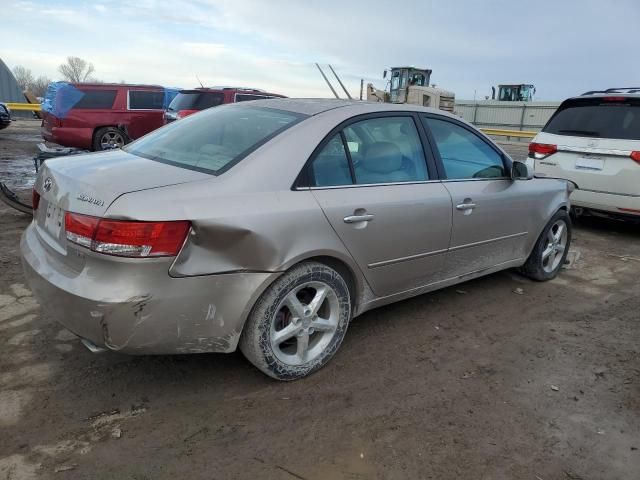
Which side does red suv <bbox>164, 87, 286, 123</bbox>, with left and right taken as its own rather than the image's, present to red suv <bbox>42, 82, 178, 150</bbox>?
left

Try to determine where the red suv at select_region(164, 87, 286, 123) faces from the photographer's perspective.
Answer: facing away from the viewer and to the right of the viewer

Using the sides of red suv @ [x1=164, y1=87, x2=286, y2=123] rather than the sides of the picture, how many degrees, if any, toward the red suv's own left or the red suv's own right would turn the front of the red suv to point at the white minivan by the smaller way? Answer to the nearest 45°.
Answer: approximately 90° to the red suv's own right

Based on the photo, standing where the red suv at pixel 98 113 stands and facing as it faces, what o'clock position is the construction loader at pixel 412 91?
The construction loader is roughly at 11 o'clock from the red suv.

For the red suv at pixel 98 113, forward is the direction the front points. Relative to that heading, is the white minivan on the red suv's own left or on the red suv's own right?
on the red suv's own right

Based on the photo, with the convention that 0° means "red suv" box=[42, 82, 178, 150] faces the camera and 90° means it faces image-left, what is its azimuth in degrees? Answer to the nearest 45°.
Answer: approximately 270°

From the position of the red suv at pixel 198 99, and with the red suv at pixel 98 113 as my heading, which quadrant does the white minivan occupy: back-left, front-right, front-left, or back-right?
back-left
